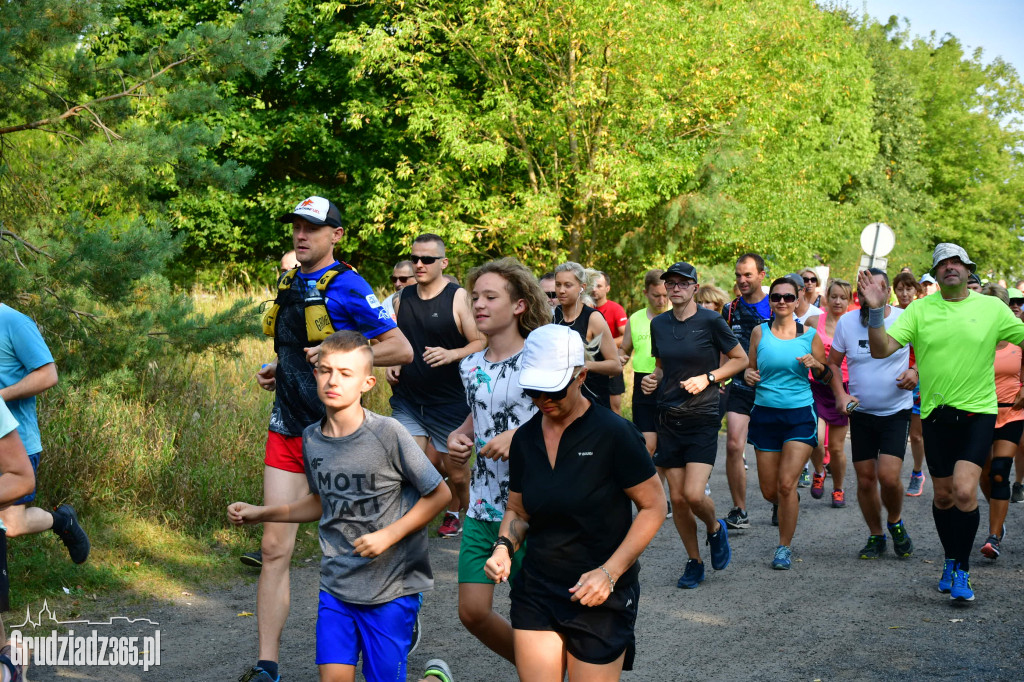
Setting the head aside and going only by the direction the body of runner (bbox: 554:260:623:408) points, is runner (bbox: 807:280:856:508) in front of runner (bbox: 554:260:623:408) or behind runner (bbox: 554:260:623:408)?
behind

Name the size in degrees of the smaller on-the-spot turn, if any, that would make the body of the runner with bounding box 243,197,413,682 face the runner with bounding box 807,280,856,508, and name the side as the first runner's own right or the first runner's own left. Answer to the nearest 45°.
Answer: approximately 180°

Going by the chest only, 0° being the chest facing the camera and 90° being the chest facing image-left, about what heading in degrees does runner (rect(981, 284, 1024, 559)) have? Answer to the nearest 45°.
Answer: approximately 45°

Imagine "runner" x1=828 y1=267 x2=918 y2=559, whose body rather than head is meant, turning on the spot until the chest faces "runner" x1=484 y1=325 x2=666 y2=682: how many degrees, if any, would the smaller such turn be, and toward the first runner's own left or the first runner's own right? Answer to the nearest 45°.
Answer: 0° — they already face them

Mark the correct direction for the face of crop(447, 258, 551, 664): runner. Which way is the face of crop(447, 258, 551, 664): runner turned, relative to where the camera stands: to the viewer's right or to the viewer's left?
to the viewer's left
